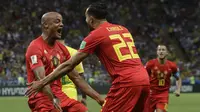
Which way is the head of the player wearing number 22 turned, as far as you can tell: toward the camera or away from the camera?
away from the camera

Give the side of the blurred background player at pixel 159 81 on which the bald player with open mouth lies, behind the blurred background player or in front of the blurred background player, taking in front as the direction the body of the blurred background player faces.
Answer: in front

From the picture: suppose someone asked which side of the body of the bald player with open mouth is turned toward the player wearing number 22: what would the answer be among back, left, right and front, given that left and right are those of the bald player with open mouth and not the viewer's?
front

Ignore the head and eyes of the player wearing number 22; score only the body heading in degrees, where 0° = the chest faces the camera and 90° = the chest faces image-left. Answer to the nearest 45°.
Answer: approximately 135°

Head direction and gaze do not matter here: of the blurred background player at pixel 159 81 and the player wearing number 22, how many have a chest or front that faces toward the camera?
1

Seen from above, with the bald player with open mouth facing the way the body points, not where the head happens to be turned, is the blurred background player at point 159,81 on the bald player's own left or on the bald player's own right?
on the bald player's own left

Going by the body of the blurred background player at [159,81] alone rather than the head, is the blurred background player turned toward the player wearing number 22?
yes

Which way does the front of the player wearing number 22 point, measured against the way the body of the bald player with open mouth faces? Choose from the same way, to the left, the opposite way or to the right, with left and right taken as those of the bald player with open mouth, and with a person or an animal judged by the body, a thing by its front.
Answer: the opposite way

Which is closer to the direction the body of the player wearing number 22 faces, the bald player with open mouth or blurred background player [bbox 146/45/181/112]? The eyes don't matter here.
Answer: the bald player with open mouth
